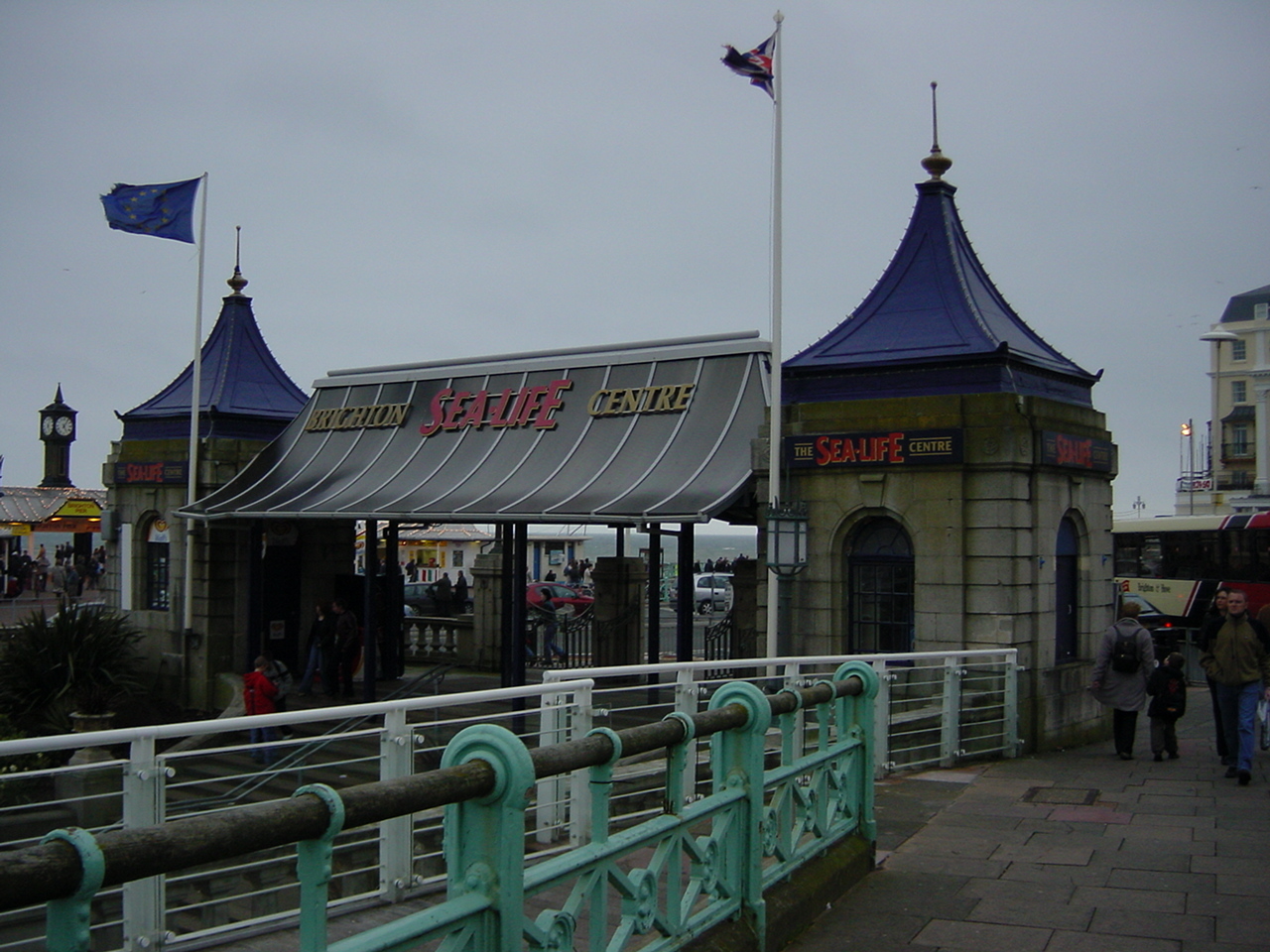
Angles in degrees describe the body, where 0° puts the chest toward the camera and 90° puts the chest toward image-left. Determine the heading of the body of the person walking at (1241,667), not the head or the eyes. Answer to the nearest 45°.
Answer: approximately 0°

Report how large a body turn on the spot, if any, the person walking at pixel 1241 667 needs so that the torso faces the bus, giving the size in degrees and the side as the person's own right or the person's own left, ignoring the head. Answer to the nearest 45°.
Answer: approximately 180°

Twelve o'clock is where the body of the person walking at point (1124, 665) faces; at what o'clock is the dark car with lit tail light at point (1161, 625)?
The dark car with lit tail light is roughly at 12 o'clock from the person walking.

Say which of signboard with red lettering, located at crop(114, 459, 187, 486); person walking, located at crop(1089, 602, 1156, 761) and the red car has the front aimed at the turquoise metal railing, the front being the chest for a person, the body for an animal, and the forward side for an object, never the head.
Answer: the signboard with red lettering

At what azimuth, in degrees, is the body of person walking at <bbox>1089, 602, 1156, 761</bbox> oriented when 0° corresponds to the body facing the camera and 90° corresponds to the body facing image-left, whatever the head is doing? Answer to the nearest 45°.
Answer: approximately 180°

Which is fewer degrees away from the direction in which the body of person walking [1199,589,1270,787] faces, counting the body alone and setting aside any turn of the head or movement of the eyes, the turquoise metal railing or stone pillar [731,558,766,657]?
the turquoise metal railing

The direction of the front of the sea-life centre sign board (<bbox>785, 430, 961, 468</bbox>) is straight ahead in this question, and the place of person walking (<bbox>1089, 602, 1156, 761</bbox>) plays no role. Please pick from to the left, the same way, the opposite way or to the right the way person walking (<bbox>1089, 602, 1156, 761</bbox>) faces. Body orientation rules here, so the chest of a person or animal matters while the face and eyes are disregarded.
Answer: the opposite way

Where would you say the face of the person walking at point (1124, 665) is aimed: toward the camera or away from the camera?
away from the camera

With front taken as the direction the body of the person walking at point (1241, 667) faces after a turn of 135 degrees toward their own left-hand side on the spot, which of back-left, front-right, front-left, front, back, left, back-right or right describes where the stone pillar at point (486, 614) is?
left
